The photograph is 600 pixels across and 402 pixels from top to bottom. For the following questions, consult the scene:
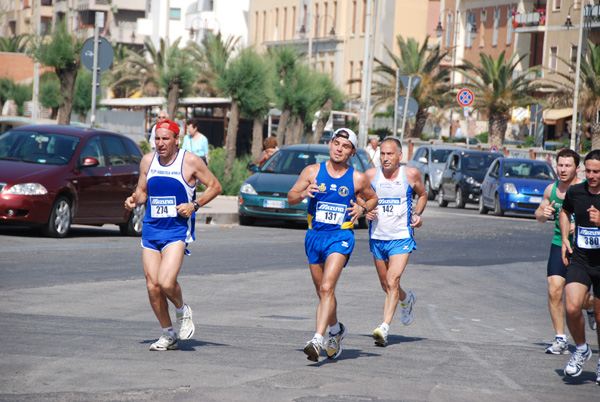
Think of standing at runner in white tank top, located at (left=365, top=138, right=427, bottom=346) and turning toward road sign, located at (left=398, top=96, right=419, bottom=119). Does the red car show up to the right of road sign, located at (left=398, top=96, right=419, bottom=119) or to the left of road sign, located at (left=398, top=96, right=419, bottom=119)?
left

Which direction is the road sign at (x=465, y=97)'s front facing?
toward the camera

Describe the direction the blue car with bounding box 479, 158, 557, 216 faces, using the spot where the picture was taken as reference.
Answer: facing the viewer and to the right of the viewer

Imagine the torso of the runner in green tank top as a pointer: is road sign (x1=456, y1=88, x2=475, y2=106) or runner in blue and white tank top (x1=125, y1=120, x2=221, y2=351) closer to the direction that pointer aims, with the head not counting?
the runner in blue and white tank top

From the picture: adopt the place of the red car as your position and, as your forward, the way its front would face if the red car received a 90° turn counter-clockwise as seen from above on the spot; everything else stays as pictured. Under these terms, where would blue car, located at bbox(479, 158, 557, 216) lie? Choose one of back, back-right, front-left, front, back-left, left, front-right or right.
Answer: left

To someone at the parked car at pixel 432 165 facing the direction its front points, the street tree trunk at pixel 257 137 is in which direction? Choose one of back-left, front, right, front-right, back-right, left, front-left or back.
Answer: back-right

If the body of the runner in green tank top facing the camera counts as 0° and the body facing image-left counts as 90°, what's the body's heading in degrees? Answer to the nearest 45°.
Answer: approximately 45°

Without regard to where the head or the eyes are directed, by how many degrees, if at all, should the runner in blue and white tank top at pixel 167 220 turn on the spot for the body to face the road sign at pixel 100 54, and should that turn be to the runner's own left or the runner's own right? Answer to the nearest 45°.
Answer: approximately 135° to the runner's own right

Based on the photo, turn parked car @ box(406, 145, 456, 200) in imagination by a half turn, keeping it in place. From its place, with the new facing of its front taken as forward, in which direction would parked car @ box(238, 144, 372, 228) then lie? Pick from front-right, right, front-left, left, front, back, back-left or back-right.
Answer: back-left

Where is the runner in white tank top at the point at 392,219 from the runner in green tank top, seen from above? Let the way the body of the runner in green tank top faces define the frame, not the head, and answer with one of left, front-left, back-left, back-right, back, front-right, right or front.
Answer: front-right
